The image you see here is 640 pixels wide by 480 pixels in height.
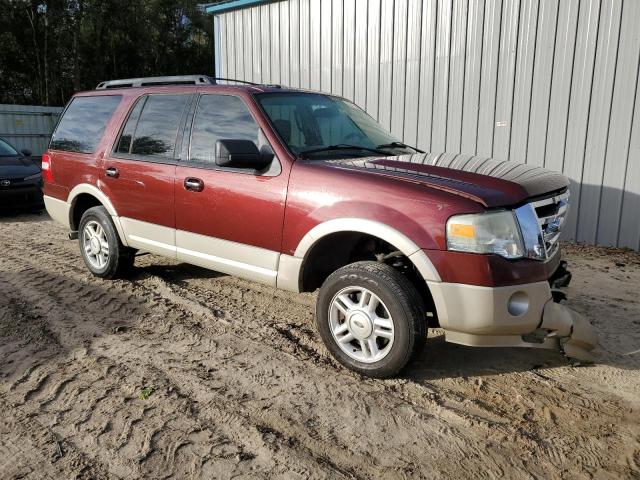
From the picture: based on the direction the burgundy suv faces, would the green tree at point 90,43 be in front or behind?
behind

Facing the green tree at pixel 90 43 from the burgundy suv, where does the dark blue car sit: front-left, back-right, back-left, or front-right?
front-left

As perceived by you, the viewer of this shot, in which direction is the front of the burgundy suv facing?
facing the viewer and to the right of the viewer

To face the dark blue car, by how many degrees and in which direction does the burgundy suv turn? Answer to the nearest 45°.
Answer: approximately 180°

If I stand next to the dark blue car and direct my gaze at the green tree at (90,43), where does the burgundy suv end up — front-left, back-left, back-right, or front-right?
back-right

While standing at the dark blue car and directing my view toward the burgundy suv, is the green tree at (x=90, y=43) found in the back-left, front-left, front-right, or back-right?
back-left
